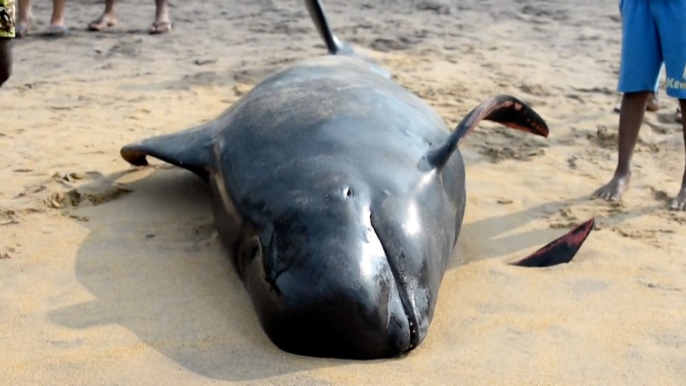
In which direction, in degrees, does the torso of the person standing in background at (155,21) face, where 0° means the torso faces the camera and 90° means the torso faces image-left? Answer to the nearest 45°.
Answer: approximately 45°

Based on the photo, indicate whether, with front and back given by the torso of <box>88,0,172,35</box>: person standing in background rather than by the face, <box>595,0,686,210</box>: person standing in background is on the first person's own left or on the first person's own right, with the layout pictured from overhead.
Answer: on the first person's own left

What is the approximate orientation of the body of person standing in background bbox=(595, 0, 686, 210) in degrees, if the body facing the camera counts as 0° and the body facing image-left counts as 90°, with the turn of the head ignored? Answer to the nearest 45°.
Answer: approximately 45°

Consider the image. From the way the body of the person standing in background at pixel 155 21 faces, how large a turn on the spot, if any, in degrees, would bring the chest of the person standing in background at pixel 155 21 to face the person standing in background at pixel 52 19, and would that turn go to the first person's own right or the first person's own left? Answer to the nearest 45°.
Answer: approximately 45° to the first person's own right

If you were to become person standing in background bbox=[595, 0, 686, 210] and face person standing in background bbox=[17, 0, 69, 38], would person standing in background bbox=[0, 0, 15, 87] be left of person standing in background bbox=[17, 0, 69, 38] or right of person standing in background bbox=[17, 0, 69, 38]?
left

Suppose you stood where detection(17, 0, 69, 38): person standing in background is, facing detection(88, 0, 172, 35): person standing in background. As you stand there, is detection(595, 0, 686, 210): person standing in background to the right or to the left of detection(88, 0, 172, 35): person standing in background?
right

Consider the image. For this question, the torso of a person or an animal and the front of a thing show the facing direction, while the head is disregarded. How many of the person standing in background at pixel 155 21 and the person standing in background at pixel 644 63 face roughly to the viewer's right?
0
